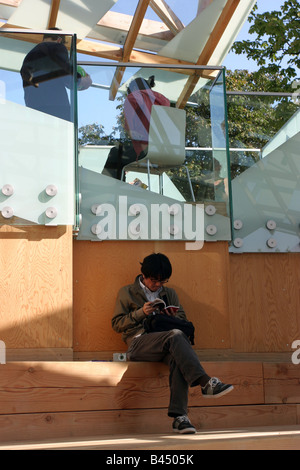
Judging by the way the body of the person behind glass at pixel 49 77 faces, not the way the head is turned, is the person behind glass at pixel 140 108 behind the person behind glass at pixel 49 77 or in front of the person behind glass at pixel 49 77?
in front

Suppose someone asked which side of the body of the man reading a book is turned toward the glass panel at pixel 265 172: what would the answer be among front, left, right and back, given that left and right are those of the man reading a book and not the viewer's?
left

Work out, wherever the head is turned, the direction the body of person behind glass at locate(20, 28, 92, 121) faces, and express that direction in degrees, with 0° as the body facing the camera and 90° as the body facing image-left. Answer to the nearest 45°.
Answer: approximately 225°

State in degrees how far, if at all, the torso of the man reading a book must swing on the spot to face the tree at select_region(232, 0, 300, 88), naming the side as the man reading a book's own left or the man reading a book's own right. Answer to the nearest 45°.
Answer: approximately 135° to the man reading a book's own left

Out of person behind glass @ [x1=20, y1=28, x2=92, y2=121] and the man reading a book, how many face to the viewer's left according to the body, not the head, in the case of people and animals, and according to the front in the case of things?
0

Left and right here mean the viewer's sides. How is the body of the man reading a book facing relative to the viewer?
facing the viewer and to the right of the viewer
